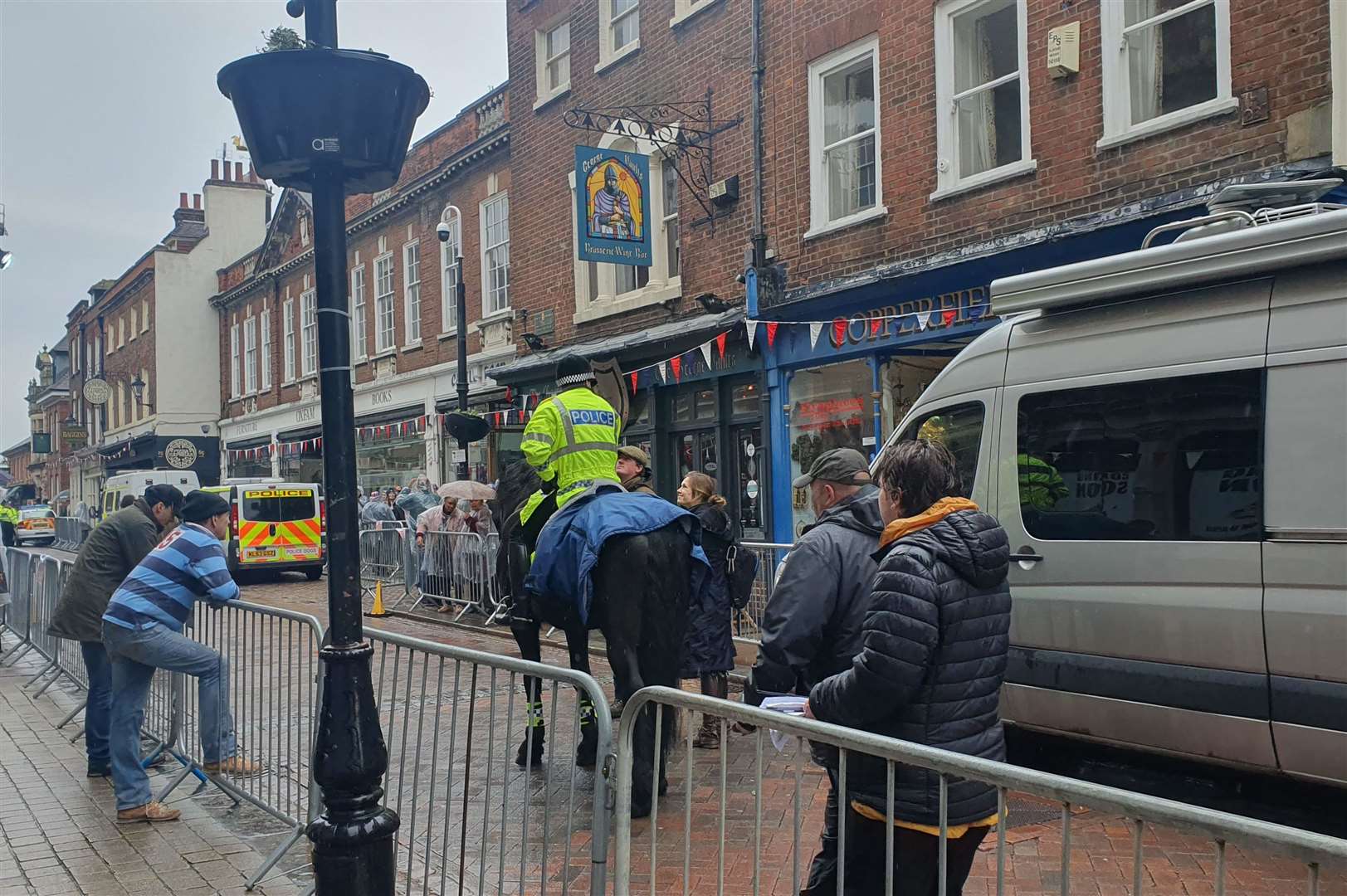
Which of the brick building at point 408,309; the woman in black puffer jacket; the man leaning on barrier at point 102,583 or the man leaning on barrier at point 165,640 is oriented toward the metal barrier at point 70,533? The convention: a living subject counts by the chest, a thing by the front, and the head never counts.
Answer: the woman in black puffer jacket

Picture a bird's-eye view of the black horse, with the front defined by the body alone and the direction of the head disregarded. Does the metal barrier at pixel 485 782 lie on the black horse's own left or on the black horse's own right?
on the black horse's own left

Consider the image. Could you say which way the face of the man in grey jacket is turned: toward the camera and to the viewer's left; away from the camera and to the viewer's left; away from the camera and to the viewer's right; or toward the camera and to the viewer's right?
away from the camera and to the viewer's left

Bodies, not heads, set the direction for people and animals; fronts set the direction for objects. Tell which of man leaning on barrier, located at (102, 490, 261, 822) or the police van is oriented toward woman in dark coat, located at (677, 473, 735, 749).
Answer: the man leaning on barrier

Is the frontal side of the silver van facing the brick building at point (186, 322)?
yes

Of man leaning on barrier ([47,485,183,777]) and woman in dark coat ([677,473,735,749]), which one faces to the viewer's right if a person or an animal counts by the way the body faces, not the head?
the man leaning on barrier

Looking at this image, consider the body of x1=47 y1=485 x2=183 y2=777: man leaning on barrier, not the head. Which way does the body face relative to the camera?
to the viewer's right

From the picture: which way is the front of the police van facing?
away from the camera

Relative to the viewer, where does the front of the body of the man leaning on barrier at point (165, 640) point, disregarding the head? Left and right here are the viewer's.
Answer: facing to the right of the viewer

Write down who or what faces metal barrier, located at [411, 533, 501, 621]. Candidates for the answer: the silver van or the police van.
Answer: the silver van

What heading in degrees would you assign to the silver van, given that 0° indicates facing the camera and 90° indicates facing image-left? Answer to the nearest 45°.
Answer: approximately 135°
